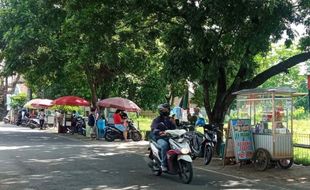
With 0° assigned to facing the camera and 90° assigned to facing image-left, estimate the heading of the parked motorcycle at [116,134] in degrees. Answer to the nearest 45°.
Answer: approximately 270°

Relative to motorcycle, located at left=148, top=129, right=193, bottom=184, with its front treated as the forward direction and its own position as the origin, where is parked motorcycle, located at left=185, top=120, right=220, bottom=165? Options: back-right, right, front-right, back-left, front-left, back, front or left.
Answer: back-left

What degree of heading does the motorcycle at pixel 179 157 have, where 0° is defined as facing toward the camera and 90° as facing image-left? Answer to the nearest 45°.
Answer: approximately 315°

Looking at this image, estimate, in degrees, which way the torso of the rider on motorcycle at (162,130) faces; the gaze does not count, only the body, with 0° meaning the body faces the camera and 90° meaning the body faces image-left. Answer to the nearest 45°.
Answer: approximately 315°
